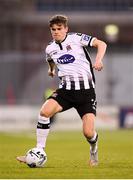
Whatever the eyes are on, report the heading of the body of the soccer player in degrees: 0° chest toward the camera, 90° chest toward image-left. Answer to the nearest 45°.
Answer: approximately 45°
